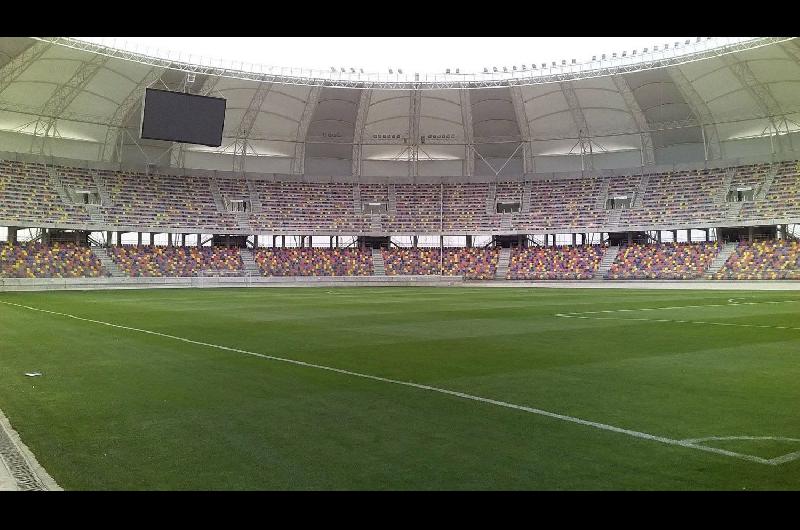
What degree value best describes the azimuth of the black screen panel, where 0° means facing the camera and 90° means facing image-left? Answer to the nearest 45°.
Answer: approximately 0°
